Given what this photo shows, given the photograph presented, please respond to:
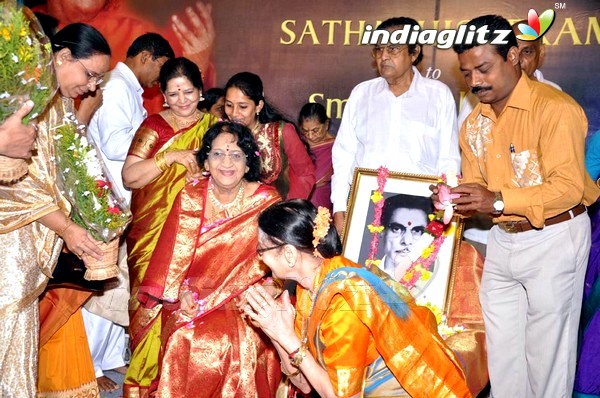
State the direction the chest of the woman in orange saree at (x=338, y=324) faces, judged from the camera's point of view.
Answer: to the viewer's left

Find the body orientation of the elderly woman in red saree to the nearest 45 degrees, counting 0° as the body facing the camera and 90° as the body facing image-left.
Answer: approximately 0°

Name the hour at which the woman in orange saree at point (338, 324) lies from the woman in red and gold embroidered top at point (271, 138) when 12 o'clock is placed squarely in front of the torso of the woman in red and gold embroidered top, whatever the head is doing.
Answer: The woman in orange saree is roughly at 10 o'clock from the woman in red and gold embroidered top.

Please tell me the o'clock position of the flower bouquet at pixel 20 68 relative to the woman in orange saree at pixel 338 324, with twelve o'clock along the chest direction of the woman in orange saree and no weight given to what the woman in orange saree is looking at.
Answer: The flower bouquet is roughly at 12 o'clock from the woman in orange saree.

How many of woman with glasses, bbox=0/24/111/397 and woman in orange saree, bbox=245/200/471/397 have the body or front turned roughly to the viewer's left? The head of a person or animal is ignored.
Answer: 1

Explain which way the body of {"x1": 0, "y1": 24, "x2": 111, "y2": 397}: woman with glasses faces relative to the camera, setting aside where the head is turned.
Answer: to the viewer's right

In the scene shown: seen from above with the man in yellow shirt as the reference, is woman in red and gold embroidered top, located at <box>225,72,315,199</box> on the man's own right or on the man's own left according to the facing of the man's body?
on the man's own right
